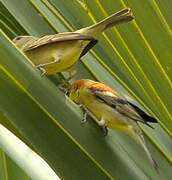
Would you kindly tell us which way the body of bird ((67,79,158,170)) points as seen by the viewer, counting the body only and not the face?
to the viewer's left

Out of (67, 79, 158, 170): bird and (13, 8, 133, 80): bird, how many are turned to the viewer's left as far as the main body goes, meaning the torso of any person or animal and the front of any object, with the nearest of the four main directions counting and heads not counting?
2

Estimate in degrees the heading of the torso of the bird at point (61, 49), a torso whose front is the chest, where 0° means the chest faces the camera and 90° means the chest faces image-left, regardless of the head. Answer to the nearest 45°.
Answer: approximately 90°
